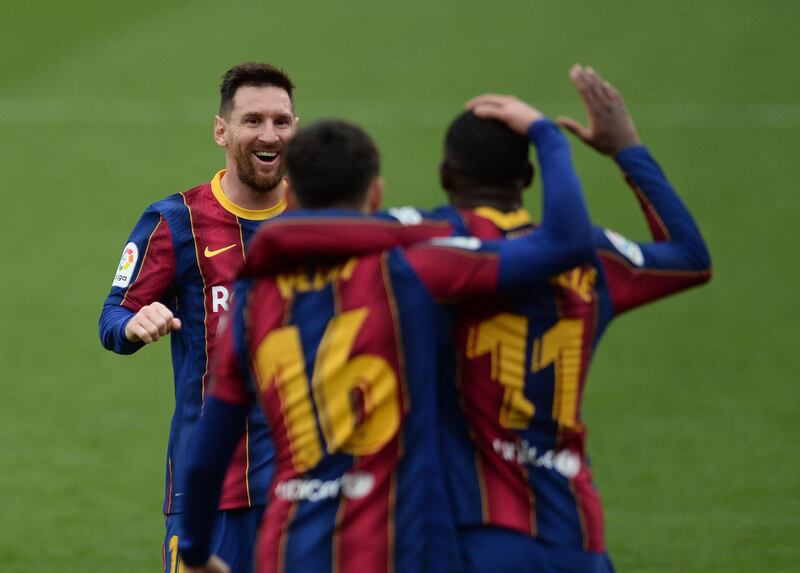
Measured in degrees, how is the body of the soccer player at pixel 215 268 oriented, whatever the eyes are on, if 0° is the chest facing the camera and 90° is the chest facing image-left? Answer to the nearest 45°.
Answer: approximately 315°

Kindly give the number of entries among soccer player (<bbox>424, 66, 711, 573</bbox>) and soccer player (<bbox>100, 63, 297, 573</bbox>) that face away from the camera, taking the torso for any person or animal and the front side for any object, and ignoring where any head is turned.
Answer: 1

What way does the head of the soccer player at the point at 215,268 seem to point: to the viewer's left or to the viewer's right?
to the viewer's right

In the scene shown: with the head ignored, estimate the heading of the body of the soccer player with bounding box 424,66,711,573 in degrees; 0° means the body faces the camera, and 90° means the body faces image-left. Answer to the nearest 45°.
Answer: approximately 180°

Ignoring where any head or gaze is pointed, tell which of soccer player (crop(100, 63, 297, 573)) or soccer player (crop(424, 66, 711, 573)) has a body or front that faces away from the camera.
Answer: soccer player (crop(424, 66, 711, 573))

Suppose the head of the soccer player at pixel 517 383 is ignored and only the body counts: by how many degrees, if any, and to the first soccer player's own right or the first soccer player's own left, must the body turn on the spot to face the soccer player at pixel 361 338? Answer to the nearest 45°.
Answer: approximately 90° to the first soccer player's own left

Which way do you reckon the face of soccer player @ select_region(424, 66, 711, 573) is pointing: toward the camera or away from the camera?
away from the camera

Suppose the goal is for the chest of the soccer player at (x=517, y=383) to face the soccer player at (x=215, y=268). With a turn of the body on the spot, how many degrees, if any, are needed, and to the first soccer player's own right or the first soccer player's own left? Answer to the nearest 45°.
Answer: approximately 45° to the first soccer player's own left
